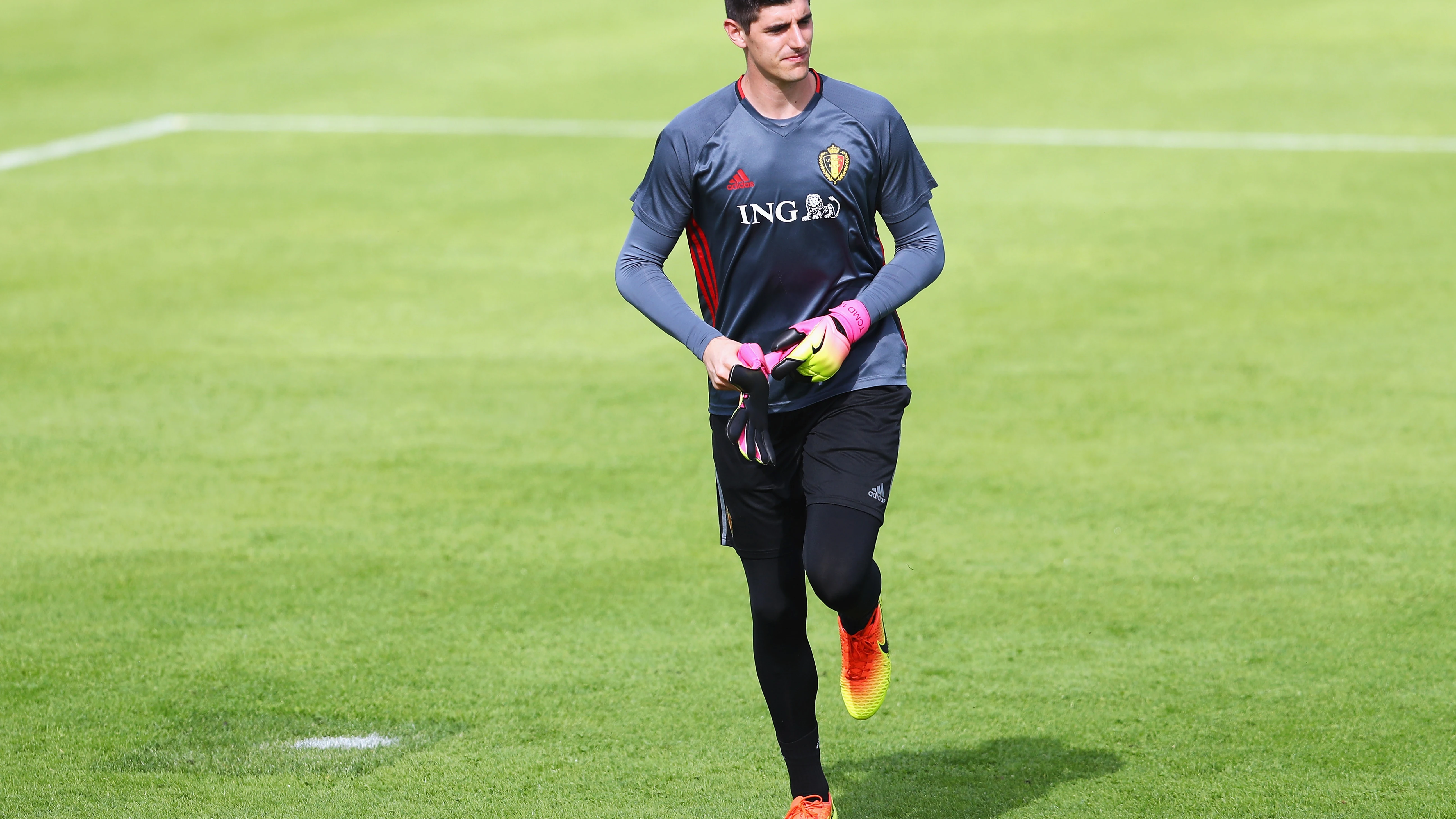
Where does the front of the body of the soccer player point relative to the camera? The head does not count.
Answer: toward the camera

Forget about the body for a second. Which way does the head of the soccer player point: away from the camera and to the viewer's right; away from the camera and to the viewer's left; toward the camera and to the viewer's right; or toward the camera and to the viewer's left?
toward the camera and to the viewer's right
